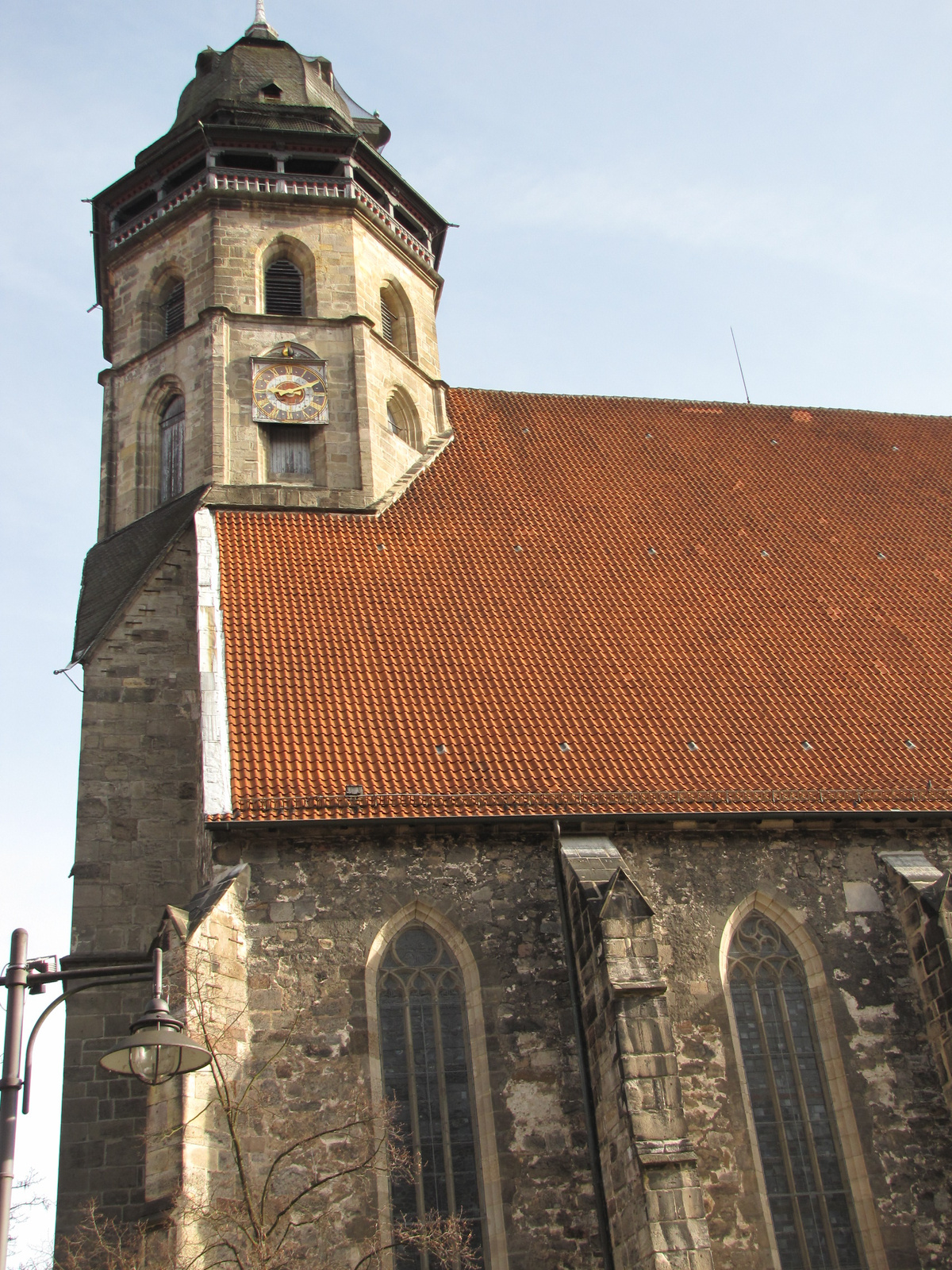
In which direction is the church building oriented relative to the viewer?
to the viewer's left
